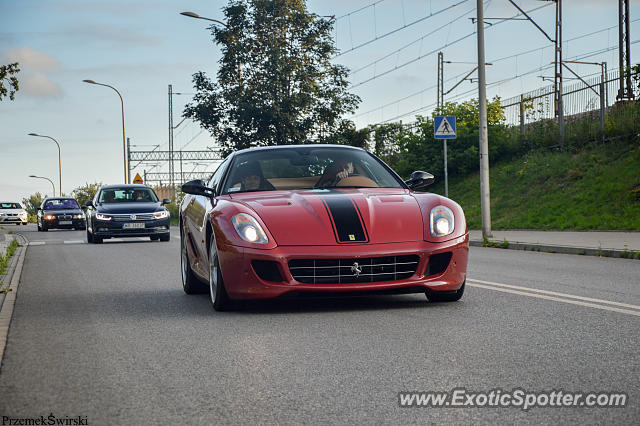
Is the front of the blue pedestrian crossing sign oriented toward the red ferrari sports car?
yes

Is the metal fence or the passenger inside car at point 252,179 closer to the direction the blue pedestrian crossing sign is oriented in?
the passenger inside car

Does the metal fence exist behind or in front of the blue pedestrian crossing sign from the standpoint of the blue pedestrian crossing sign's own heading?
behind

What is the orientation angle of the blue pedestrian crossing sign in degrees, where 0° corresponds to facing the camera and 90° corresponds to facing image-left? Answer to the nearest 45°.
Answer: approximately 0°

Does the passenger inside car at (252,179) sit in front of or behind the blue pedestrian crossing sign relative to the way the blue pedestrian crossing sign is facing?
in front

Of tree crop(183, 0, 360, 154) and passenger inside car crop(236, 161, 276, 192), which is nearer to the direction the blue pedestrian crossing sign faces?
the passenger inside car

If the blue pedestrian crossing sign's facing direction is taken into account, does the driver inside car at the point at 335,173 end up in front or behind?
in front

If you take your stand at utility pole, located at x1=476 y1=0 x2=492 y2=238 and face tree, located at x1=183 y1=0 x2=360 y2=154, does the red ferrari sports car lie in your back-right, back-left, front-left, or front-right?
back-left
